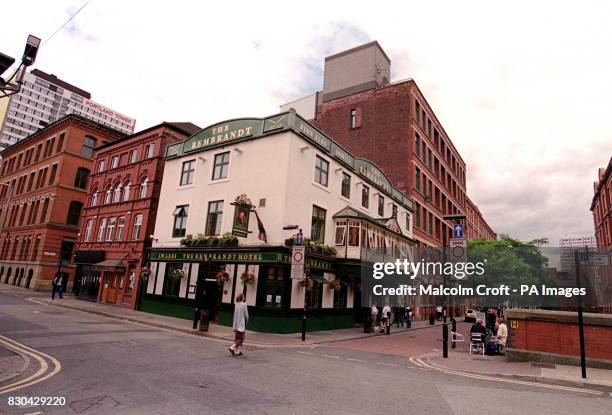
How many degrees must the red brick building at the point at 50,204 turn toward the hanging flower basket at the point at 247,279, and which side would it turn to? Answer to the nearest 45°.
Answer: approximately 45° to its left

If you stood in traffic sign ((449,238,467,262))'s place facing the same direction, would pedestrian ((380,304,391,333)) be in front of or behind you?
behind

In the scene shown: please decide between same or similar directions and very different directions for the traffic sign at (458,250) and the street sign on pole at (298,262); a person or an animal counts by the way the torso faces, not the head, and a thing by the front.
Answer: same or similar directions

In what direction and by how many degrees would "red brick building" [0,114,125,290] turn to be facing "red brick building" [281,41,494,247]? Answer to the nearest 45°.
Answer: approximately 90° to its left

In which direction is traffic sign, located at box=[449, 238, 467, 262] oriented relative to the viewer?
toward the camera

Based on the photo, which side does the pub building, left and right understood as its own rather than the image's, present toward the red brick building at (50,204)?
right

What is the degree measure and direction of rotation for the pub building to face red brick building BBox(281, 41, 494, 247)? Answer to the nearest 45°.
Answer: approximately 180°

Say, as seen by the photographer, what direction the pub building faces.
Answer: facing the viewer and to the left of the viewer

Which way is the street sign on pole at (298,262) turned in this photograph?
toward the camera

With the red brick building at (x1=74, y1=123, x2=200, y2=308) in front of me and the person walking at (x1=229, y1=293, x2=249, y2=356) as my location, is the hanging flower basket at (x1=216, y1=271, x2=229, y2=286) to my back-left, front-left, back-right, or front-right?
front-right

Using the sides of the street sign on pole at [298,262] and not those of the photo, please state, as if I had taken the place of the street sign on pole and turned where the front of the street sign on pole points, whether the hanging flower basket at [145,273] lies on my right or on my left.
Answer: on my right

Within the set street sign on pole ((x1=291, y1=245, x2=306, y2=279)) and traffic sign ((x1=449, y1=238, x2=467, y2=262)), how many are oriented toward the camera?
2
